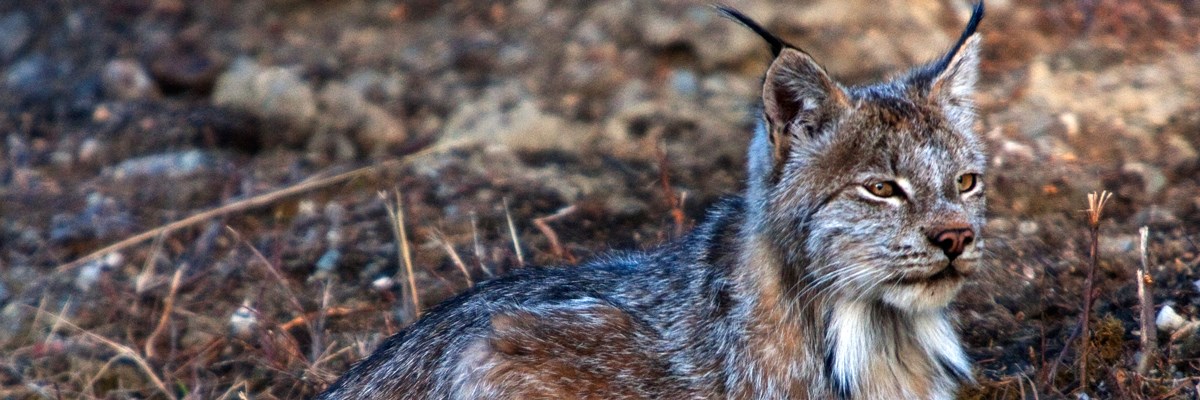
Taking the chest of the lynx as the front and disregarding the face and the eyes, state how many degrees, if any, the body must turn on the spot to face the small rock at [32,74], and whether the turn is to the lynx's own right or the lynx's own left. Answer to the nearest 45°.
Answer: approximately 180°

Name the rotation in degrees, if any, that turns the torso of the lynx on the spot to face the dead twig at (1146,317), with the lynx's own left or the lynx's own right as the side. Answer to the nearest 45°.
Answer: approximately 45° to the lynx's own left

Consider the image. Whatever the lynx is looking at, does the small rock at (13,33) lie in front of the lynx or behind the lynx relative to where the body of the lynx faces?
behind

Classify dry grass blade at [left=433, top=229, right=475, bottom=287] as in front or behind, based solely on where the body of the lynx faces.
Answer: behind

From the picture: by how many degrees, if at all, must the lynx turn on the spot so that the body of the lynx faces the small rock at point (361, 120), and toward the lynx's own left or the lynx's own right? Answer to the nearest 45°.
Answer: approximately 180°

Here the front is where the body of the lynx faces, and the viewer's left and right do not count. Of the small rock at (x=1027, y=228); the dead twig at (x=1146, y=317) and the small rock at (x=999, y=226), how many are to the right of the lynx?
0

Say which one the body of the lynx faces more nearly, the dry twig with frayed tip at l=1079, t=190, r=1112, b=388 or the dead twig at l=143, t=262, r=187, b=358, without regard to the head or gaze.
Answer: the dry twig with frayed tip

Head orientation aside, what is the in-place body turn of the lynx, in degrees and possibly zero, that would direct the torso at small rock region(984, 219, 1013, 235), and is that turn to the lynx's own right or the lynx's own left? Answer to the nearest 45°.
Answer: approximately 90° to the lynx's own left

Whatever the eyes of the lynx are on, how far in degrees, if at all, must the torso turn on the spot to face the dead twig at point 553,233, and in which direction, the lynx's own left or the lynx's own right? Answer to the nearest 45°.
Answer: approximately 180°

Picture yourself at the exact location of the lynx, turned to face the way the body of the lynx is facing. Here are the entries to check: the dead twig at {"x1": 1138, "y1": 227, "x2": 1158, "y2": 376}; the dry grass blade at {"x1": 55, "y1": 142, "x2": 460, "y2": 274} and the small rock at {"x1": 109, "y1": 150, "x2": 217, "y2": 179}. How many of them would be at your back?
2

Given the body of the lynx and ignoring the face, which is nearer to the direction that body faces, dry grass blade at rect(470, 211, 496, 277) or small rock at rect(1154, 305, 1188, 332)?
the small rock

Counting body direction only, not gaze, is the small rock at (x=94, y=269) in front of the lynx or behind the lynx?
behind

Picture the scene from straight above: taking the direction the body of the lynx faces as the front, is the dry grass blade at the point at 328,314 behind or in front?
behind

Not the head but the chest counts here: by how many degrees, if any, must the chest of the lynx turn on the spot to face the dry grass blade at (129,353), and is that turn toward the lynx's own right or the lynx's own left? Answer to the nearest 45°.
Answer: approximately 135° to the lynx's own right

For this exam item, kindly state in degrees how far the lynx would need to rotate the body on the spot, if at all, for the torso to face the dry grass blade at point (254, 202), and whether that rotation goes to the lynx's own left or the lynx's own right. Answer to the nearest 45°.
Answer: approximately 180°

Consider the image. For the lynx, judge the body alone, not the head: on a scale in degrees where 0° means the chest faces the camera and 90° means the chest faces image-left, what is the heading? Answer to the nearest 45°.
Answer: approximately 315°
